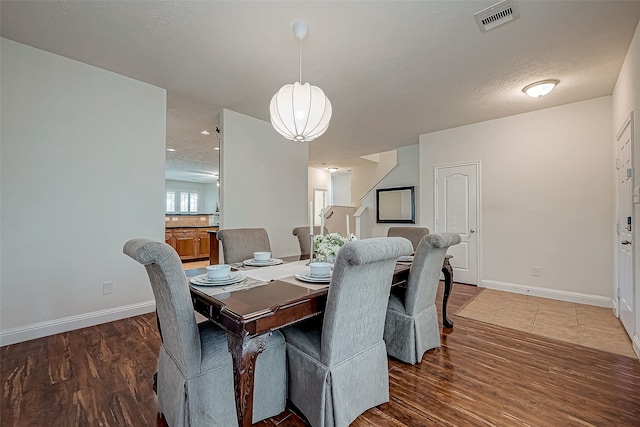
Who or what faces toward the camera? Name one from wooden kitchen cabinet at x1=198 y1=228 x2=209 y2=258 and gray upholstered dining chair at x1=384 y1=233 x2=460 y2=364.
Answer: the wooden kitchen cabinet

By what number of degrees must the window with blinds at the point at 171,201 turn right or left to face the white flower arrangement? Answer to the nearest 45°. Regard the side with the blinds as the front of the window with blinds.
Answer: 0° — it already faces it

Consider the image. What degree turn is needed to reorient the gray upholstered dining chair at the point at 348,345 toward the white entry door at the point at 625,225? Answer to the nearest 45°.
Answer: approximately 90° to its right

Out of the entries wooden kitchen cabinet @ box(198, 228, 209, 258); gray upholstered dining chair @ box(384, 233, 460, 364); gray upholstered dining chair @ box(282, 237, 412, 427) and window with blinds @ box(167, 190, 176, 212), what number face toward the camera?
2

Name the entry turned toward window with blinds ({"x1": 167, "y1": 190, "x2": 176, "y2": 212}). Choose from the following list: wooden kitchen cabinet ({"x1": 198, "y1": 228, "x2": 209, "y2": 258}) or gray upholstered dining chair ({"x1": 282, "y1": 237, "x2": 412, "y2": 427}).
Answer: the gray upholstered dining chair

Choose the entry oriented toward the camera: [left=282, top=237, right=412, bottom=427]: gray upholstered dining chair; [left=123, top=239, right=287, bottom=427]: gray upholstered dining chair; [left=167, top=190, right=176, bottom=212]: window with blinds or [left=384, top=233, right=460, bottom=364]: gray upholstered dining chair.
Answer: the window with blinds

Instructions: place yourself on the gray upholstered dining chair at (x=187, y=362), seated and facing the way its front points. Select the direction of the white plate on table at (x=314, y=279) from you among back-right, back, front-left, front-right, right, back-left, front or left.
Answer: front-right

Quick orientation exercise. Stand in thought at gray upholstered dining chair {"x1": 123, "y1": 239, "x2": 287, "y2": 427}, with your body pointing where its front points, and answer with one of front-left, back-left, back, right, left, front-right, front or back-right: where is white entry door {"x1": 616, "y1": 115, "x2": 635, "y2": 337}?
front-right

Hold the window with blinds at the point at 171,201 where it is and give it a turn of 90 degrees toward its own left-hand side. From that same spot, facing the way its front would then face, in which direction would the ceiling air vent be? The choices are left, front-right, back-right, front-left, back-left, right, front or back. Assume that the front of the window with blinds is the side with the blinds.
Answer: right

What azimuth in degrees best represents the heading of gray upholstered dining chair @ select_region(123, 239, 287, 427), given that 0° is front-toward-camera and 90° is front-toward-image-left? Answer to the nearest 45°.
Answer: approximately 225°

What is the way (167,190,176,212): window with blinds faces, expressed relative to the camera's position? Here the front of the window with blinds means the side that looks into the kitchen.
facing the viewer

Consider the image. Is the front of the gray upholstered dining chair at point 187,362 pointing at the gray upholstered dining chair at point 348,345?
no

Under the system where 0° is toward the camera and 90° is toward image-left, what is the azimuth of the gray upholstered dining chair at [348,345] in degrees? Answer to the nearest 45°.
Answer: approximately 135°

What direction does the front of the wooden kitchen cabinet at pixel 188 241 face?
toward the camera

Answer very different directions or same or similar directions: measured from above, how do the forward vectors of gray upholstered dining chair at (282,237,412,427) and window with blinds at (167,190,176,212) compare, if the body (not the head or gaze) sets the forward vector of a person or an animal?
very different directions

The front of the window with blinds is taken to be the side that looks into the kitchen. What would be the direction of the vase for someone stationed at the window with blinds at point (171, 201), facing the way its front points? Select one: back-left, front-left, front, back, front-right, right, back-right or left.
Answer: front

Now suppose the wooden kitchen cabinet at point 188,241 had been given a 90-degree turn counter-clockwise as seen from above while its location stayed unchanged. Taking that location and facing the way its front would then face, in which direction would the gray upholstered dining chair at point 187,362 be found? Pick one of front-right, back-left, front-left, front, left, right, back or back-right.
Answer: right

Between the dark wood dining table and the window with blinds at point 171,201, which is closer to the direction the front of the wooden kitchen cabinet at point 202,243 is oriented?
the dark wood dining table

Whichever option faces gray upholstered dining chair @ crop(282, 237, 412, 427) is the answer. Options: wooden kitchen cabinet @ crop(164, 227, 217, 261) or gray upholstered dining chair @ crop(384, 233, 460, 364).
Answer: the wooden kitchen cabinet

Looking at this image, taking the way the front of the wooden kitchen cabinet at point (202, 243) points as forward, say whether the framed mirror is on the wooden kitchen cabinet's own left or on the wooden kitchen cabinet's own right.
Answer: on the wooden kitchen cabinet's own left
